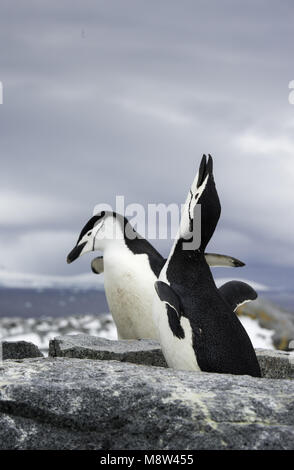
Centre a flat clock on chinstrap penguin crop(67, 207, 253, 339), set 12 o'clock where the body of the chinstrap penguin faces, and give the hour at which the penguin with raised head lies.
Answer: The penguin with raised head is roughly at 10 o'clock from the chinstrap penguin.

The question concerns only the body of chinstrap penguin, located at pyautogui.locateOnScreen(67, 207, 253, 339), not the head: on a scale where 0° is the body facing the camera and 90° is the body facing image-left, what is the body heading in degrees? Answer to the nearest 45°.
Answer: approximately 45°

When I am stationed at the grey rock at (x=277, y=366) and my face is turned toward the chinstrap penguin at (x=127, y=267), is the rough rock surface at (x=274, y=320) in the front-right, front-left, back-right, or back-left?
front-right

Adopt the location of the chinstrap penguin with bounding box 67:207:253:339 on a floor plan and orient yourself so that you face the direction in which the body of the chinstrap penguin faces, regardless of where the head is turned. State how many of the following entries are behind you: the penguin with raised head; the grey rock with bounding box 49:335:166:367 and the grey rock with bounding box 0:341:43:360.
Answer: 0

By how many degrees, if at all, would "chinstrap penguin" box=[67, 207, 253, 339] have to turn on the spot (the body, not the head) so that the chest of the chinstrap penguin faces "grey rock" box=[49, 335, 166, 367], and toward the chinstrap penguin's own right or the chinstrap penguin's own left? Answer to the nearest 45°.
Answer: approximately 45° to the chinstrap penguin's own left

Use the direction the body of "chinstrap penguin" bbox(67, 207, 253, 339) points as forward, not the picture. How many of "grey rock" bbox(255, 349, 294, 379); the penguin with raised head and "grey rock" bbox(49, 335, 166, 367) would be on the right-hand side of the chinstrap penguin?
0

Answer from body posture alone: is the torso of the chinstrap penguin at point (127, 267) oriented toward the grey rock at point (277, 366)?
no

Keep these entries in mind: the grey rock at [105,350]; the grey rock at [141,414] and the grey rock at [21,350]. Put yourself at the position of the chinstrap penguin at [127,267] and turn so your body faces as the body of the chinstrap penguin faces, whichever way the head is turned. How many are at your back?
0
